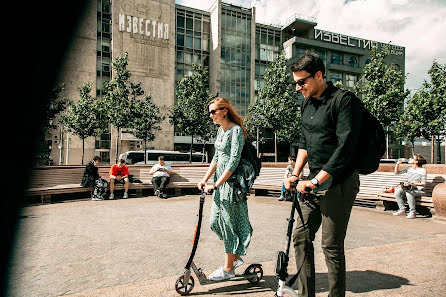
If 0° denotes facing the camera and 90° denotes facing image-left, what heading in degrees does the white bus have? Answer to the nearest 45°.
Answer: approximately 90°

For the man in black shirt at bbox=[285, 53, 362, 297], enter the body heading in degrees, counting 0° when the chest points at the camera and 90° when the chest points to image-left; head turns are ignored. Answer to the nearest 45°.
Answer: approximately 45°

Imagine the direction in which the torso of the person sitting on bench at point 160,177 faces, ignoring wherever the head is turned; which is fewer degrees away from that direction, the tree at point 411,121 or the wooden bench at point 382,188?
the wooden bench

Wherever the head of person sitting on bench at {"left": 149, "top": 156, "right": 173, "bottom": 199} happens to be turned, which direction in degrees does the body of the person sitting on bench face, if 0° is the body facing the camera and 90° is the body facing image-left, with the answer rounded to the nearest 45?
approximately 0°

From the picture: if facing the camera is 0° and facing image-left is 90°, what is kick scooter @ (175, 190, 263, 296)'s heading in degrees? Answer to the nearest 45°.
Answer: approximately 90°

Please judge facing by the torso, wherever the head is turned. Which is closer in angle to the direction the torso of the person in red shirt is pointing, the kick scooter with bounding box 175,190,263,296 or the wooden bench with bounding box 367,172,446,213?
the kick scooter

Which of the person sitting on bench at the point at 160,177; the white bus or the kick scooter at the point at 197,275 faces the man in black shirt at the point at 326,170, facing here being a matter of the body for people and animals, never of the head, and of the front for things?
the person sitting on bench

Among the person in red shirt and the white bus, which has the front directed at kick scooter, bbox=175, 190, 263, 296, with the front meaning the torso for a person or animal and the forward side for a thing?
the person in red shirt

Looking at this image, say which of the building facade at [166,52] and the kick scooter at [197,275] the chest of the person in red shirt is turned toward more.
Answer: the kick scooter

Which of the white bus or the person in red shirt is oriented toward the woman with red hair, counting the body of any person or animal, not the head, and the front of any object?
the person in red shirt
